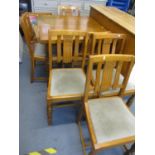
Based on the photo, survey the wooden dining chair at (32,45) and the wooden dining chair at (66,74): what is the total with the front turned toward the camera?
1

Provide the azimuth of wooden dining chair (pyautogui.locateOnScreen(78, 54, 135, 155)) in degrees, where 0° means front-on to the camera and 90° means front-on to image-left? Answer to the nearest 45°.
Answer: approximately 0°

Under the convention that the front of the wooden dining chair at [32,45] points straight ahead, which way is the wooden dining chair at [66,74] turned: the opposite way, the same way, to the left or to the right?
to the right

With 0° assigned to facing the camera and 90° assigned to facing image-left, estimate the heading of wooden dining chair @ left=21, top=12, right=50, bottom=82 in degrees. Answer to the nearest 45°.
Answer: approximately 270°

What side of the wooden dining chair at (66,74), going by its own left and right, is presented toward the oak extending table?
back

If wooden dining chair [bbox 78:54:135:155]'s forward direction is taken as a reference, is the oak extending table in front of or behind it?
behind

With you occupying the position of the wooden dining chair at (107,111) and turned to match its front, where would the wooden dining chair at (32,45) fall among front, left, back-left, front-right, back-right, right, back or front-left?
back-right

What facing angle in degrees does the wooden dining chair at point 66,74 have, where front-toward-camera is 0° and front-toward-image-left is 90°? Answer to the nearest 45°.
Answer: approximately 0°
